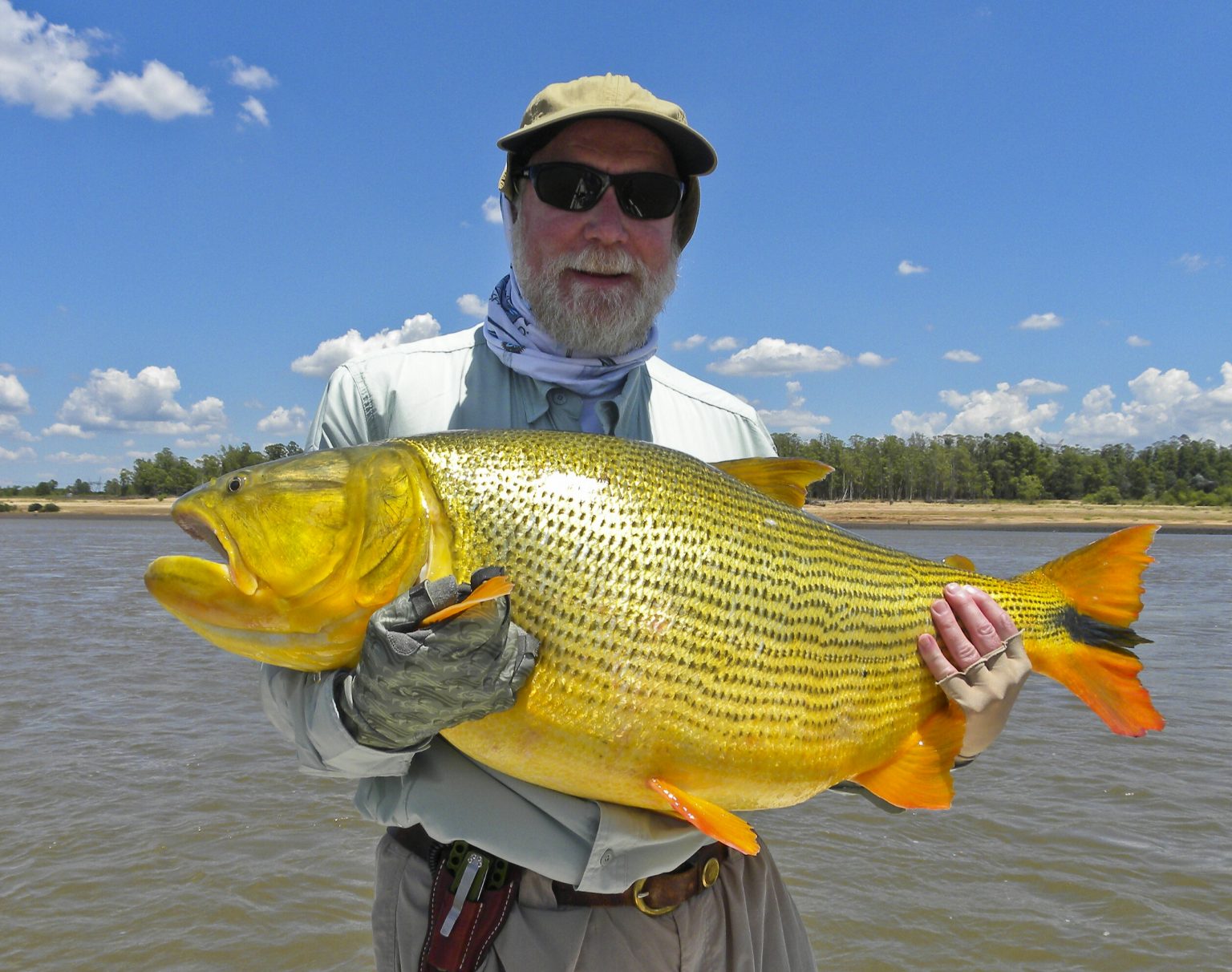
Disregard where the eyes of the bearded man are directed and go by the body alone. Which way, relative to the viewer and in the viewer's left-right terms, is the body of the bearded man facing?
facing the viewer

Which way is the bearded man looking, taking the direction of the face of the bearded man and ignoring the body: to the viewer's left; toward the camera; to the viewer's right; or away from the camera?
toward the camera
